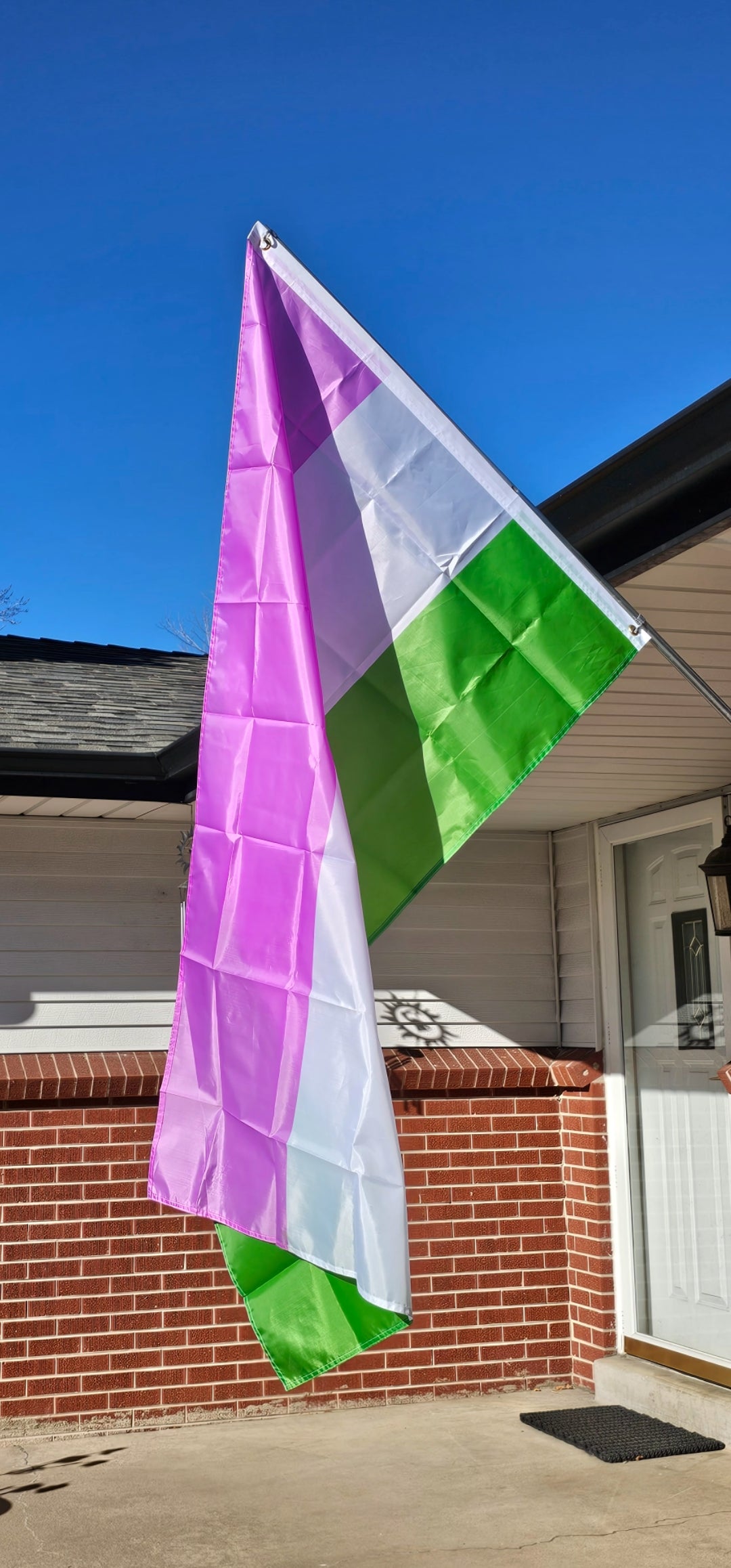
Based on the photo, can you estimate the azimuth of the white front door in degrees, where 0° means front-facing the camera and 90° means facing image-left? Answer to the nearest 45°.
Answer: approximately 45°

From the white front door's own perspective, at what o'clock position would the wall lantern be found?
The wall lantern is roughly at 10 o'clock from the white front door.
